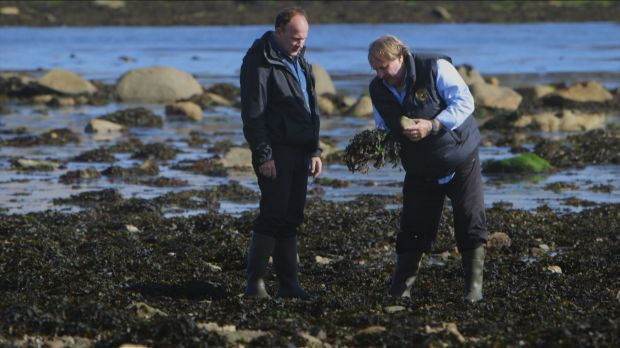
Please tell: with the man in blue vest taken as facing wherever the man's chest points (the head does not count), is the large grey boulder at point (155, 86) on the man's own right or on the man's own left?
on the man's own right

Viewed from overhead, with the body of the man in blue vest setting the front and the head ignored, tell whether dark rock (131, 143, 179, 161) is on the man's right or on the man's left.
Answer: on the man's right

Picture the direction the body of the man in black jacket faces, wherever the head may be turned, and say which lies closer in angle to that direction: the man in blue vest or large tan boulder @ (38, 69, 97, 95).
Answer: the man in blue vest

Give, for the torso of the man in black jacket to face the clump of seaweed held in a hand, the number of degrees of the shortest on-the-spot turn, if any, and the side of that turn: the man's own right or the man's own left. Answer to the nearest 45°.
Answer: approximately 45° to the man's own left

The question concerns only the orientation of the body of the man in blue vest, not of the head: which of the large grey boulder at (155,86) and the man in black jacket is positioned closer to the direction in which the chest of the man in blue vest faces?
the man in black jacket

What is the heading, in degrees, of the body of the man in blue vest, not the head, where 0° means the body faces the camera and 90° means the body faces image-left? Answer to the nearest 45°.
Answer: approximately 45°

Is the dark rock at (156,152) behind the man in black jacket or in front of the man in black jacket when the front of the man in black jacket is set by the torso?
behind

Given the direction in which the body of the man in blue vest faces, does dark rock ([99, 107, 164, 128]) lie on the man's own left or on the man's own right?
on the man's own right

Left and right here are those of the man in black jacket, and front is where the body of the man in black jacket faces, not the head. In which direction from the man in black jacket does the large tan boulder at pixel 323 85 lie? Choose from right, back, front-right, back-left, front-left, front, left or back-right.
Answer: back-left

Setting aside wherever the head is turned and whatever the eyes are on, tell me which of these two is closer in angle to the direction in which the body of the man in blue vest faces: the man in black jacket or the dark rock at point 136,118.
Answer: the man in black jacket

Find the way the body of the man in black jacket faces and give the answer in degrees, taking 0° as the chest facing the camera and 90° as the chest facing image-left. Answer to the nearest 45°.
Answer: approximately 315°
